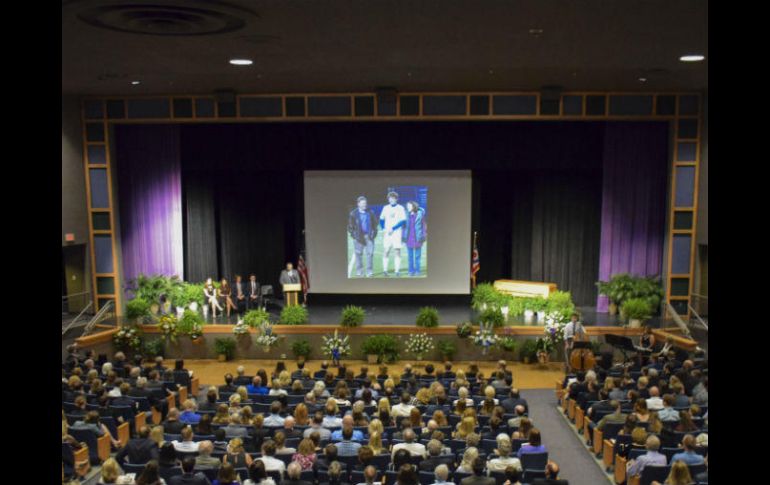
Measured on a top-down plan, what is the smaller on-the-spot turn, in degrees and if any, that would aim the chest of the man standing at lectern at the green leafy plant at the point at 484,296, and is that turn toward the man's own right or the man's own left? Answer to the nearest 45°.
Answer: approximately 90° to the man's own left

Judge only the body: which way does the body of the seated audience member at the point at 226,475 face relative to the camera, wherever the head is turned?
away from the camera

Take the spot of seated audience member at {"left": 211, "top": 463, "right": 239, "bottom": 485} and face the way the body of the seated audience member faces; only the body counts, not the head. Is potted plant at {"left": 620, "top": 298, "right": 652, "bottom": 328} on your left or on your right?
on your right

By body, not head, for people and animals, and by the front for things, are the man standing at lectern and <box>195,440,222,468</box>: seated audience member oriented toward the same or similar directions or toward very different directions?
very different directions

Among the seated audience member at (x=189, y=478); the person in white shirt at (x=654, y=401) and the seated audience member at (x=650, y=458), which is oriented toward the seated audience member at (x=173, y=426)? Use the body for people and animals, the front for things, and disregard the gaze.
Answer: the seated audience member at (x=189, y=478)

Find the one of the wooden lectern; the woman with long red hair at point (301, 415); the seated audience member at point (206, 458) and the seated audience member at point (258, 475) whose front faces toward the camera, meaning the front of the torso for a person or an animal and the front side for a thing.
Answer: the wooden lectern

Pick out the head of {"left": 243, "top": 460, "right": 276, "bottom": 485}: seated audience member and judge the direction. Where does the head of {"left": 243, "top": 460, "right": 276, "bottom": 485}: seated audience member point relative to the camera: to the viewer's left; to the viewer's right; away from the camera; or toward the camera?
away from the camera

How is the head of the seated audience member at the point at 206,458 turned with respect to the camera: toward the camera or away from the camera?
away from the camera

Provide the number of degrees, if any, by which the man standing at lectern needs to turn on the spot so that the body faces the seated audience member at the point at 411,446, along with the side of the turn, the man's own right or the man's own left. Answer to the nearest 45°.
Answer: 0° — they already face them

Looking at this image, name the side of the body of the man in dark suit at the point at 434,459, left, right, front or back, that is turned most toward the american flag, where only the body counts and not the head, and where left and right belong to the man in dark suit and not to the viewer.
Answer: front

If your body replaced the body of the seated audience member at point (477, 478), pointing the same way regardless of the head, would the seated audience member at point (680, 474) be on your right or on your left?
on your right

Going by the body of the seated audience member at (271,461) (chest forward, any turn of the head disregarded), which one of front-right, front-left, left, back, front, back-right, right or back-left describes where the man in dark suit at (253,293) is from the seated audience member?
front

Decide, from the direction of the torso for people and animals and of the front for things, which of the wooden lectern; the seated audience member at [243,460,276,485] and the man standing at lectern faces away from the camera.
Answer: the seated audience member

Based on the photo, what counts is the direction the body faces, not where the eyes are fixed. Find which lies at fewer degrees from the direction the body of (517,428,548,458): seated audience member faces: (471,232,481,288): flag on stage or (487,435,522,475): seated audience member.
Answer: the flag on stage

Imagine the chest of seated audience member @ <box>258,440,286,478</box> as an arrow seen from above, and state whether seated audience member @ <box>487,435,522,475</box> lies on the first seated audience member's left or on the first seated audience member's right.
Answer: on the first seated audience member's right

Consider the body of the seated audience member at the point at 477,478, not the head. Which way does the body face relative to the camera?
away from the camera
